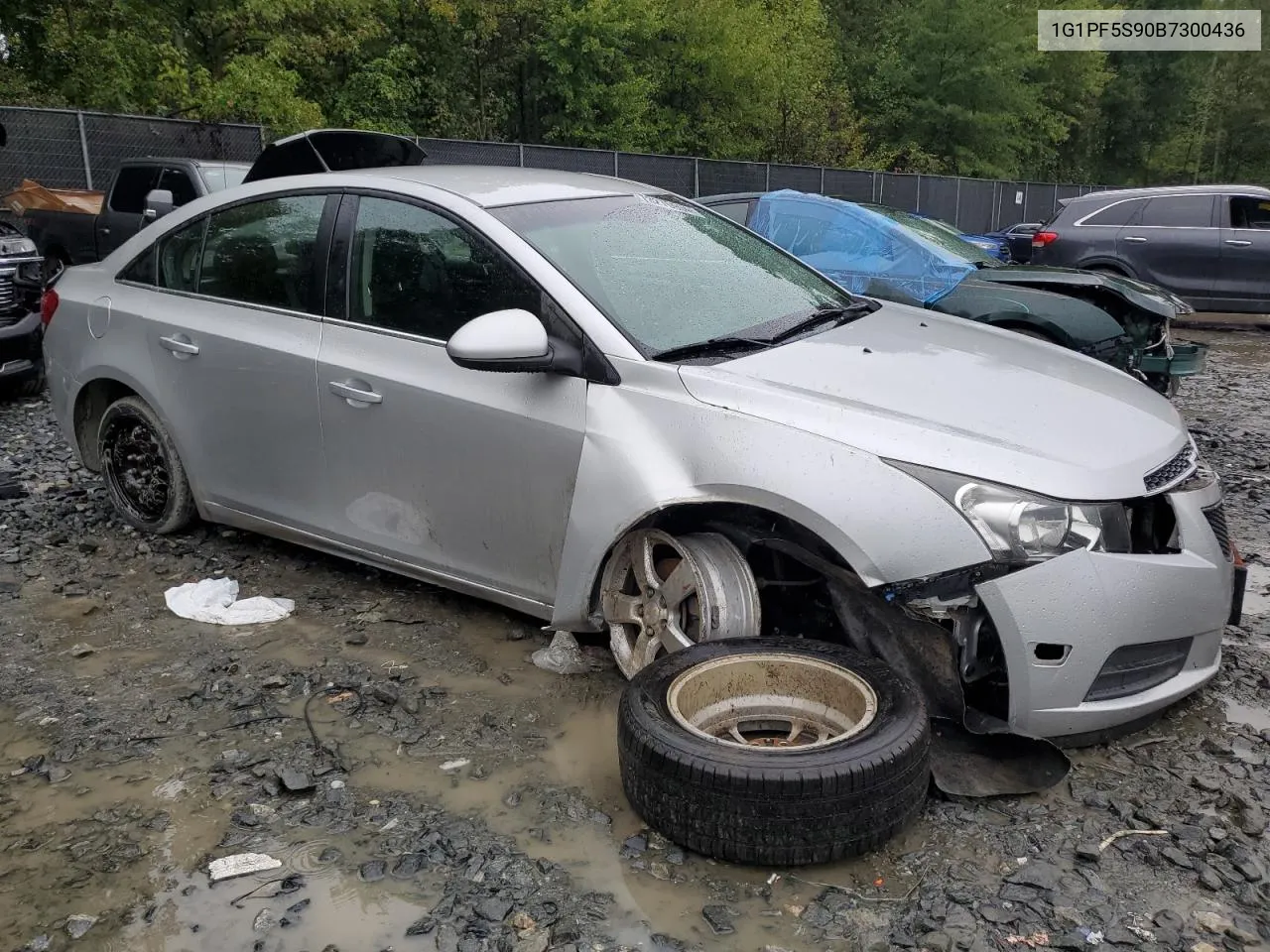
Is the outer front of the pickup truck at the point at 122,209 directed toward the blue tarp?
yes

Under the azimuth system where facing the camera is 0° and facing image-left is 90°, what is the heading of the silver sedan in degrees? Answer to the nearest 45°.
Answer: approximately 315°

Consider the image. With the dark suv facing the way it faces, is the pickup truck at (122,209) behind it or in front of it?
behind

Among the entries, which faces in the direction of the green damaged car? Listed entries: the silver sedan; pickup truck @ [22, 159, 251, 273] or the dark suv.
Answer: the pickup truck

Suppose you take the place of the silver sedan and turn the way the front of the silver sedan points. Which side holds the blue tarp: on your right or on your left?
on your left

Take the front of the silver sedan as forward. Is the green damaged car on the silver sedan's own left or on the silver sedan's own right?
on the silver sedan's own left

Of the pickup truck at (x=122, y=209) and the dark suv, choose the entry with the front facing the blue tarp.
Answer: the pickup truck

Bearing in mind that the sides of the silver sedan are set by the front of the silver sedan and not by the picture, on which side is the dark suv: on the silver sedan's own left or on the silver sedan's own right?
on the silver sedan's own left

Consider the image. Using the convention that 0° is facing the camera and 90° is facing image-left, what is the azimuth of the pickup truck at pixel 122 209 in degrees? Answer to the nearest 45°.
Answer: approximately 315°

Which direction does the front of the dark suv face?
to the viewer's right

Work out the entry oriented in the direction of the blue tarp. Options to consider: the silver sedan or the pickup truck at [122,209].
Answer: the pickup truck

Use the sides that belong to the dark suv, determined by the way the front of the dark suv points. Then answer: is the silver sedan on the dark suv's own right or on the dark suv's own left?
on the dark suv's own right
